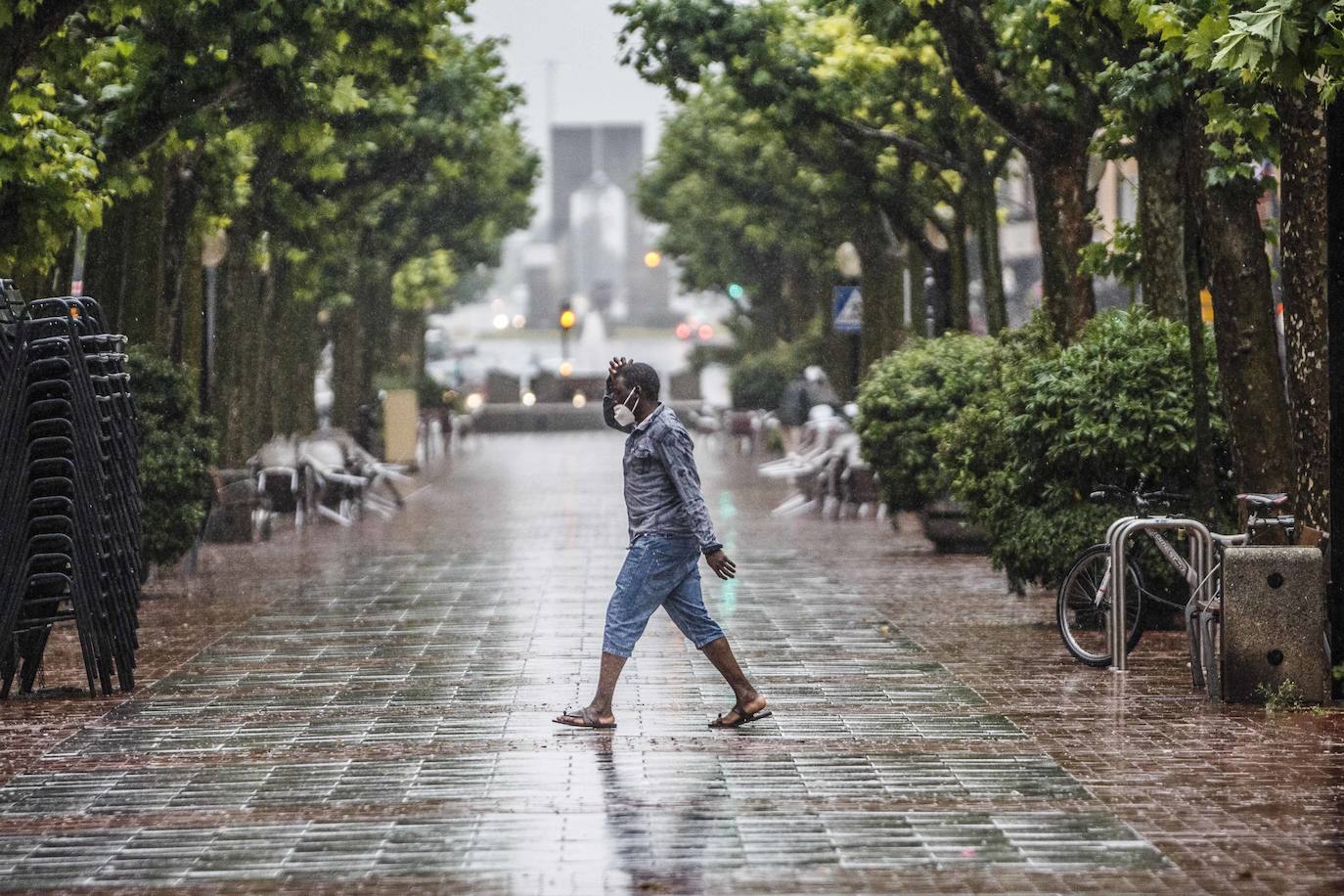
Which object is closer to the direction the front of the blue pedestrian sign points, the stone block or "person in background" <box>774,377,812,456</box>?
the stone block

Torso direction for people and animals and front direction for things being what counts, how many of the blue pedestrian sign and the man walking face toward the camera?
1

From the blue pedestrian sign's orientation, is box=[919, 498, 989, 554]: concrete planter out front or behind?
out front

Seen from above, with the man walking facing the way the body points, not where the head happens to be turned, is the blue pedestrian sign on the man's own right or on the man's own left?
on the man's own right

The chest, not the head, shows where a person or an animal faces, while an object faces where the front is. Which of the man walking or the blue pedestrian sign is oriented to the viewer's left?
the man walking

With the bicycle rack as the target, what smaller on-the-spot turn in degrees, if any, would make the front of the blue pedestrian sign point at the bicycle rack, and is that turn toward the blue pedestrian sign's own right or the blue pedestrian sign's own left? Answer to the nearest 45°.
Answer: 0° — it already faces it

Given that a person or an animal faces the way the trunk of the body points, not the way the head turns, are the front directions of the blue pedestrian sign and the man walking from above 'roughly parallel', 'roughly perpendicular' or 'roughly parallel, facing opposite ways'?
roughly perpendicular

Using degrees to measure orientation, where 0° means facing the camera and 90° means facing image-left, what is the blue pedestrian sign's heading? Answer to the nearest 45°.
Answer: approximately 0°

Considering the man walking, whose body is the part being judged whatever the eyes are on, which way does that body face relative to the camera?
to the viewer's left

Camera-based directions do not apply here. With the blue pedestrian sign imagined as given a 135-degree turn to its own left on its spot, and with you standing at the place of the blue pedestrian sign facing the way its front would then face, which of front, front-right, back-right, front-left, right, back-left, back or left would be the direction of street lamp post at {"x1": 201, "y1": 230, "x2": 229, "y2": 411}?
back
